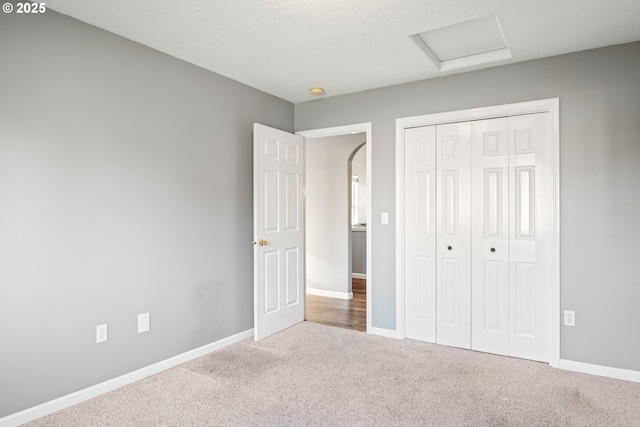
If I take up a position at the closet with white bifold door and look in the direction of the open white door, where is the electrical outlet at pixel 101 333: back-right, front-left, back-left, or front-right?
front-left

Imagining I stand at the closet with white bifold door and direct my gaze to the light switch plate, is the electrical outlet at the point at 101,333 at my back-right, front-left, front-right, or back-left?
front-left

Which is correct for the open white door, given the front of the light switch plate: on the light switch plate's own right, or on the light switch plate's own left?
on the light switch plate's own right

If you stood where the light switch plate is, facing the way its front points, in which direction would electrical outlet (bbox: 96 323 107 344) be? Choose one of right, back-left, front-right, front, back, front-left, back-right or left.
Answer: front-right

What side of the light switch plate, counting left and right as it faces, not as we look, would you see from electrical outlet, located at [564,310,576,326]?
left

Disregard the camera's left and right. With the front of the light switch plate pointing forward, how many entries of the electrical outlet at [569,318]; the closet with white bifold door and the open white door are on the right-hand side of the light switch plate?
1

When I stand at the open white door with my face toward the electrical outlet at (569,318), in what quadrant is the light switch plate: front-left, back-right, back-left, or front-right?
front-left

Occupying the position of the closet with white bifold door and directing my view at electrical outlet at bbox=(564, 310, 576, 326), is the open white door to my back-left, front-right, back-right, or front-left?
back-right

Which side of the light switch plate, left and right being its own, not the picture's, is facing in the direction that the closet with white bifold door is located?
left

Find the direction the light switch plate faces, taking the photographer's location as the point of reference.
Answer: facing the viewer
